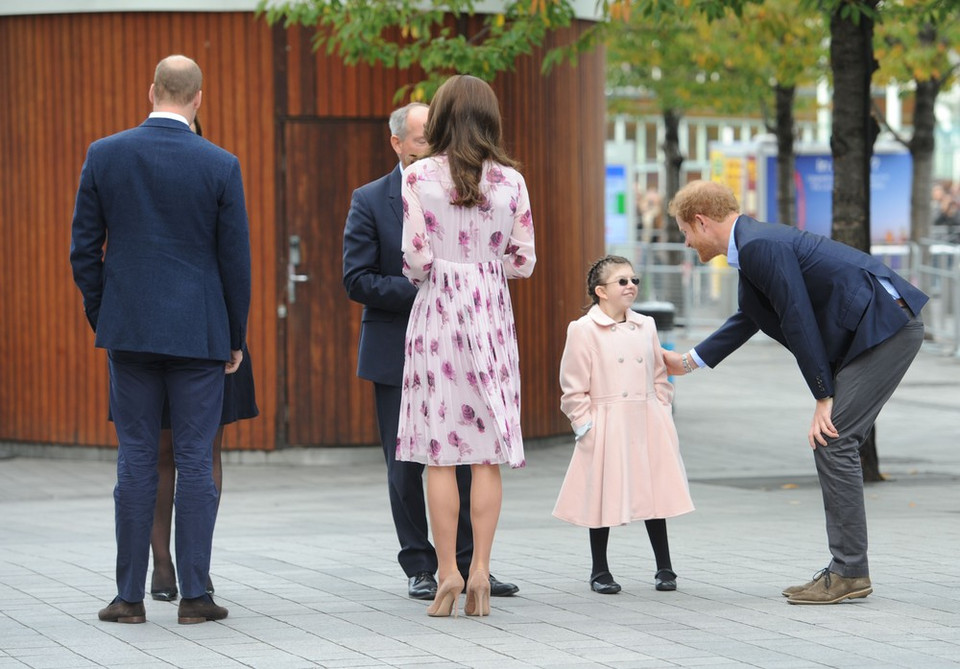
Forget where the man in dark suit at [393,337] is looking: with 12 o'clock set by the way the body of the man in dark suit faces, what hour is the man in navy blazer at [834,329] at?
The man in navy blazer is roughly at 11 o'clock from the man in dark suit.

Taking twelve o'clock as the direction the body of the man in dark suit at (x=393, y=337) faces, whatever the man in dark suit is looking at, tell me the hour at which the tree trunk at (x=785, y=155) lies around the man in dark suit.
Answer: The tree trunk is roughly at 8 o'clock from the man in dark suit.

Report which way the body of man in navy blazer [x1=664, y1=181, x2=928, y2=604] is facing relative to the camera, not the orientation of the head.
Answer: to the viewer's left

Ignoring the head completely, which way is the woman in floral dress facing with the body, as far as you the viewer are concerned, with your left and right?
facing away from the viewer

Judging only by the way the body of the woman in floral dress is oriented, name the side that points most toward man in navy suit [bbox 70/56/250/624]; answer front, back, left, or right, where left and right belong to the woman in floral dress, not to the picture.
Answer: left

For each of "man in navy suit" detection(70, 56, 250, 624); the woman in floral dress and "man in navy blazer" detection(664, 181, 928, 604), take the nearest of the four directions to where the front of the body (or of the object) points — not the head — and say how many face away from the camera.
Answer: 2

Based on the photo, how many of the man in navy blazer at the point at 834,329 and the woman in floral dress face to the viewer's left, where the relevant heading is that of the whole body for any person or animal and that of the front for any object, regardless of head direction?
1

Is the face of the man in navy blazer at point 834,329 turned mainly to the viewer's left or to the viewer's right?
to the viewer's left

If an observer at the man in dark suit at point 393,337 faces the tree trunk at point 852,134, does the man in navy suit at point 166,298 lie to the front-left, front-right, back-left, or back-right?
back-left

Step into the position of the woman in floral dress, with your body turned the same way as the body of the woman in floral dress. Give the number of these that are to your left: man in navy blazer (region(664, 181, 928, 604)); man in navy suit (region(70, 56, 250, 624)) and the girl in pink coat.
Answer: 1

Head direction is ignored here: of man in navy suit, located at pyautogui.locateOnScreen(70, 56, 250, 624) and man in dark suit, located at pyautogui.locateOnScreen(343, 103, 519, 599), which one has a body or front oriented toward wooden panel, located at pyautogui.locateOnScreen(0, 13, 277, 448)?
the man in navy suit

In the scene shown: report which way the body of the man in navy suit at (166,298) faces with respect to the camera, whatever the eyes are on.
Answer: away from the camera

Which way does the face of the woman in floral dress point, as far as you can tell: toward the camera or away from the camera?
away from the camera

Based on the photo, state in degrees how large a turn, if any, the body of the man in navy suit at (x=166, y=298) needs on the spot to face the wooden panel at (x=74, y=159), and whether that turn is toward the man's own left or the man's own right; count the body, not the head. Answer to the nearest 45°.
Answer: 0° — they already face it

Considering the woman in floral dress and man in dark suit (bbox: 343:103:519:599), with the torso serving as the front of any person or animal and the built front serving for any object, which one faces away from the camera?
the woman in floral dress
